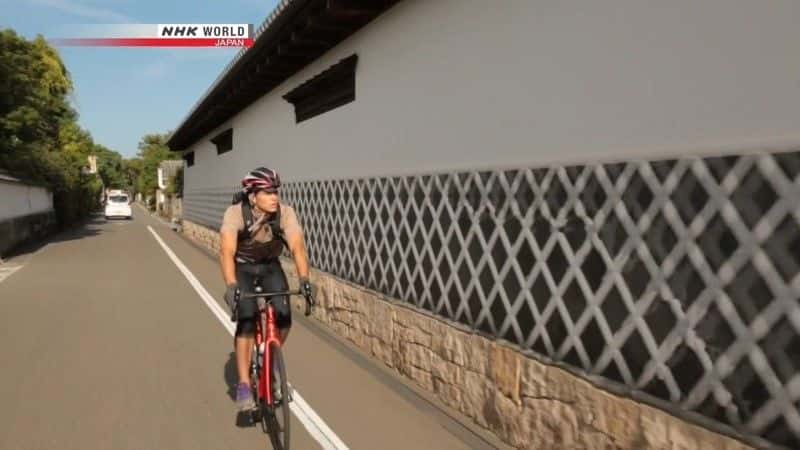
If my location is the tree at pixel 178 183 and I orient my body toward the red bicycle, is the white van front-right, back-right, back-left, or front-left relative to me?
back-right

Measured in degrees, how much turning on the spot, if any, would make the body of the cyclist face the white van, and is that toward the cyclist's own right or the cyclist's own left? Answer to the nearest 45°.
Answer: approximately 180°

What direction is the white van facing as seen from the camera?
away from the camera

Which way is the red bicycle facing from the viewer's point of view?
toward the camera

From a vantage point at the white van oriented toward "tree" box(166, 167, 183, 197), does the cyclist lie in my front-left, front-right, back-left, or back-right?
front-right

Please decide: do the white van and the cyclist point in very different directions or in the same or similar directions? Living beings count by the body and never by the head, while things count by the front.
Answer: very different directions

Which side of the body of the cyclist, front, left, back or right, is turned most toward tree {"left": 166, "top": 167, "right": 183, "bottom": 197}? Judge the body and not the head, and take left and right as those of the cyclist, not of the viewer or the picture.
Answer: back

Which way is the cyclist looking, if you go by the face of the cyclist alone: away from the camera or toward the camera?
toward the camera

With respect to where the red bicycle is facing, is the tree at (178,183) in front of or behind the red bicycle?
behind

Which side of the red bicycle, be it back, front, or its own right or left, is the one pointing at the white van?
back
